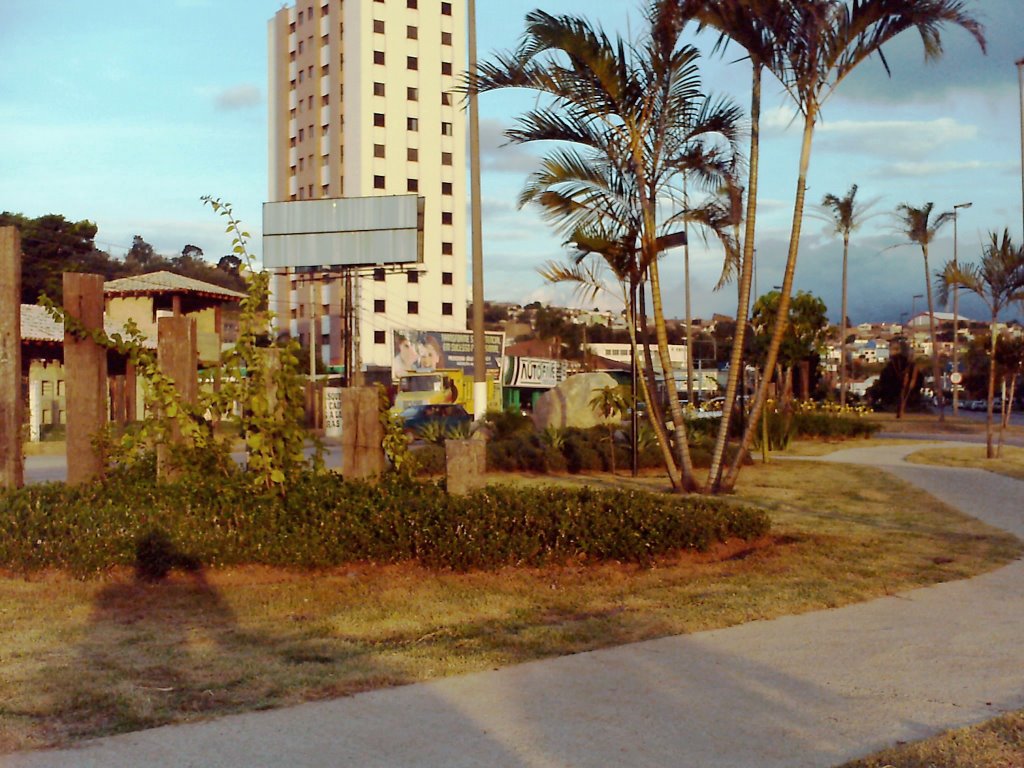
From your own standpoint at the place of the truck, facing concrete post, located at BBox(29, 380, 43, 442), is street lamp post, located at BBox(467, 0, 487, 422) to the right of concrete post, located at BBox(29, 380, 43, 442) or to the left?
left

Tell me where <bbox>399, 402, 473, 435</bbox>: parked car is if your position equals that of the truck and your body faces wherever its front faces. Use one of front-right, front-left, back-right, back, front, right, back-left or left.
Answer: front-left

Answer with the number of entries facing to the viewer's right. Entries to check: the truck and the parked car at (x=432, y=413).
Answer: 0

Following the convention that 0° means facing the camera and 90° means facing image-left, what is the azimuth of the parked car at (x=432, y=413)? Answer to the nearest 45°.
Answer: approximately 45°

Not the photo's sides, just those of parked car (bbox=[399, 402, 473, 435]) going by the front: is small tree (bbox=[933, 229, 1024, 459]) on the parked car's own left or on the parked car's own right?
on the parked car's own left

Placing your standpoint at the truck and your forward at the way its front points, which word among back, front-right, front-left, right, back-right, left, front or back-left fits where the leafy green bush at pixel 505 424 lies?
front-left

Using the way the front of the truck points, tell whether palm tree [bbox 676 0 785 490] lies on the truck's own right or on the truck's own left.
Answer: on the truck's own left

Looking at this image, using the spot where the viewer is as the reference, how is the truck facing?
facing the viewer and to the left of the viewer
